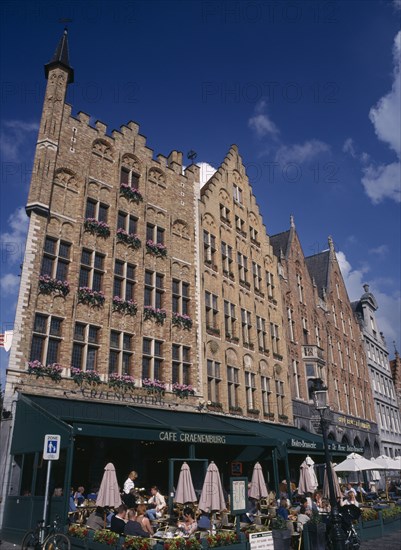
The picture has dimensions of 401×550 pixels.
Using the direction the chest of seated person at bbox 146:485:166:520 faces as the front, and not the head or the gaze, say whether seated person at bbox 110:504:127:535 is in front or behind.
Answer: in front

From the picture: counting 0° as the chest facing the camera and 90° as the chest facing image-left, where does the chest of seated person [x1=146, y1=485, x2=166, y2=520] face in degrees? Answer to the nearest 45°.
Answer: approximately 45°
